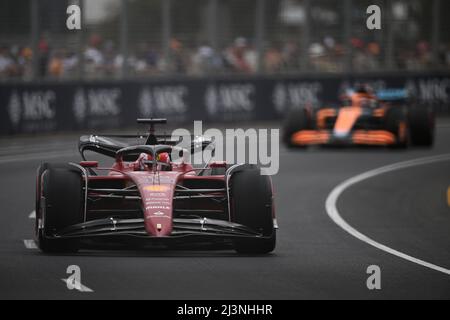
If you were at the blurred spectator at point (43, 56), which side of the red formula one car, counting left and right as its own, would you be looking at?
back

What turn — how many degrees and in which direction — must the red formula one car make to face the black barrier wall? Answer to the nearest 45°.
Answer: approximately 180°

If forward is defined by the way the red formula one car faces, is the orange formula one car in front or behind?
behind

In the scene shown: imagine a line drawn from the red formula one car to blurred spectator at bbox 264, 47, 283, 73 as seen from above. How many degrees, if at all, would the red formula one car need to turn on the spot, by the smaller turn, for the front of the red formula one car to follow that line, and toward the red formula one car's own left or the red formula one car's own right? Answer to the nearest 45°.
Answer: approximately 180°

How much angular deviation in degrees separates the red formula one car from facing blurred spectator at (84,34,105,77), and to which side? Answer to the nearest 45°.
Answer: approximately 180°

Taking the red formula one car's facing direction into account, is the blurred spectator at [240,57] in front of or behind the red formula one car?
behind

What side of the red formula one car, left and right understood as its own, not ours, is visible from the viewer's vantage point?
front
